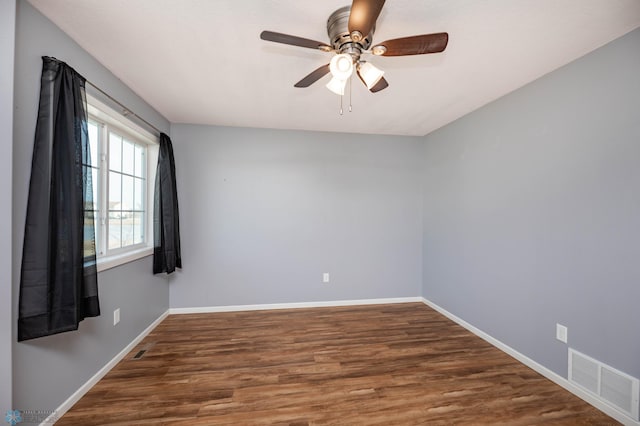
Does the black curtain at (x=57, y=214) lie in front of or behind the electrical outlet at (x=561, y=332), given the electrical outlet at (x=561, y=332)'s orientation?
in front

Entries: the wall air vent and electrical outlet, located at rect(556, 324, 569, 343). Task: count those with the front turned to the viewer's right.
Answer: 0

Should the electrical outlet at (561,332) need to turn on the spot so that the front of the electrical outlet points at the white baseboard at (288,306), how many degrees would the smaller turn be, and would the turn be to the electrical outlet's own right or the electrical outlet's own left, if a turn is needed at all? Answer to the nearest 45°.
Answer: approximately 45° to the electrical outlet's own right

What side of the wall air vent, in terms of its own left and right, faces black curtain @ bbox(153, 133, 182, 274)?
front

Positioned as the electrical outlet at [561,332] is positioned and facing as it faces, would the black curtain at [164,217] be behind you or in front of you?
in front

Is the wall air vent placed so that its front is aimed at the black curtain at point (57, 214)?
yes

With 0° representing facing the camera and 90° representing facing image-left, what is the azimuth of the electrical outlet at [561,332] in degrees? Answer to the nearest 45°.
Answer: approximately 45°

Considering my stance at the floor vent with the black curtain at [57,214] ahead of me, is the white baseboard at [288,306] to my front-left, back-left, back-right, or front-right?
back-left
